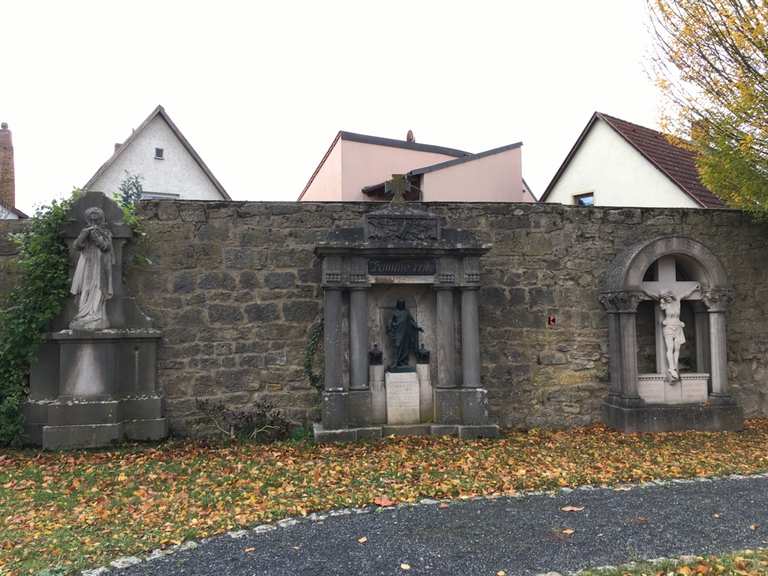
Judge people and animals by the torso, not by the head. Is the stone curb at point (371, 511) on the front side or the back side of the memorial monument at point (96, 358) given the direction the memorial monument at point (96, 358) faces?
on the front side

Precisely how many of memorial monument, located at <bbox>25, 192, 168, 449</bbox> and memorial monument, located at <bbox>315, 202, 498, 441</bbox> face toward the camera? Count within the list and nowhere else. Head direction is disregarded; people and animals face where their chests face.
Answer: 2

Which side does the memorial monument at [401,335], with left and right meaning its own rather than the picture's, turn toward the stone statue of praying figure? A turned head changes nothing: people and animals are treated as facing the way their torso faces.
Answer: right

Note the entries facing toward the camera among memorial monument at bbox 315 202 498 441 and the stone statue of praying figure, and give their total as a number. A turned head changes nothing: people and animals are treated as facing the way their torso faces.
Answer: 2

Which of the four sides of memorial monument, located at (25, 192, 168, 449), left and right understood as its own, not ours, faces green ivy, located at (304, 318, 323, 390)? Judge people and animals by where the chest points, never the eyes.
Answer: left

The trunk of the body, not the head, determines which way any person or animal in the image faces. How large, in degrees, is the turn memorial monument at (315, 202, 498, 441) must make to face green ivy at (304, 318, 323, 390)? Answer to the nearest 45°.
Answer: approximately 90° to its right

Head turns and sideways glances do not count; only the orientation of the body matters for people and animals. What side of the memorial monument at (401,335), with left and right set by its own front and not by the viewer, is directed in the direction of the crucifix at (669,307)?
left

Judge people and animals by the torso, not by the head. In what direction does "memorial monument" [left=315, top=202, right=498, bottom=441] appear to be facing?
toward the camera

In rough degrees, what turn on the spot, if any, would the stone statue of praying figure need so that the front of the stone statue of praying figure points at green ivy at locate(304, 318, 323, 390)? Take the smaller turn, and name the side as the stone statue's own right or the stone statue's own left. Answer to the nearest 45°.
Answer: approximately 90° to the stone statue's own left

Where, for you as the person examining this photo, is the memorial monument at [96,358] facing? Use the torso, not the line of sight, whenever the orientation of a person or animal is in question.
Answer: facing the viewer
